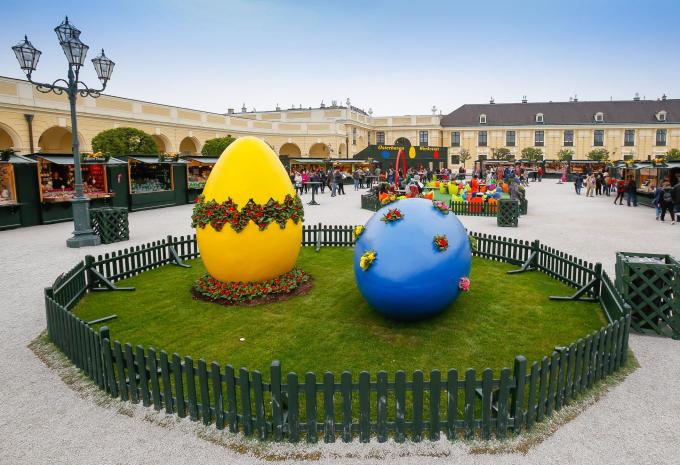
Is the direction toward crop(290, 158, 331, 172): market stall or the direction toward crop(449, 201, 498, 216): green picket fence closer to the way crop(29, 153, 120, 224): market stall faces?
the green picket fence

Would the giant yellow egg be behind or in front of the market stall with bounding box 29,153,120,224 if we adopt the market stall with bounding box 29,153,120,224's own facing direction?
in front

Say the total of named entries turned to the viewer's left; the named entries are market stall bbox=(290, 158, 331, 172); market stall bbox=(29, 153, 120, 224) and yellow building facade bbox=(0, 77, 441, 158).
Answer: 0

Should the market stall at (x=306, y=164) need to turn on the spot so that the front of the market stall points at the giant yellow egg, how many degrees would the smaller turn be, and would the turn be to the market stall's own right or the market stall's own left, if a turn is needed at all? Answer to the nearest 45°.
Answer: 0° — it already faces it

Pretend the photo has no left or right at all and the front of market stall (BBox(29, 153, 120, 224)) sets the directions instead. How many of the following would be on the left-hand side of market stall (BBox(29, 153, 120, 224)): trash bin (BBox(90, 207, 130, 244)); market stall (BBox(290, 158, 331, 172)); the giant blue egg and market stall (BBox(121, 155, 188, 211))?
2

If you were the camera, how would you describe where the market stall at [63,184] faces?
facing the viewer and to the right of the viewer

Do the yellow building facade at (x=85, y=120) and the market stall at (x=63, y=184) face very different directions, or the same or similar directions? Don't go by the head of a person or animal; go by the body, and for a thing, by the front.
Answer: same or similar directions

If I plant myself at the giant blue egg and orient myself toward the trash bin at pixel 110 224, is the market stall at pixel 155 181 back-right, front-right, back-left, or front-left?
front-right

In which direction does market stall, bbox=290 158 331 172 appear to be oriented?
toward the camera

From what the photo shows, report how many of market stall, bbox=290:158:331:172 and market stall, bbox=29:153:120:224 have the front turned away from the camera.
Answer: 0

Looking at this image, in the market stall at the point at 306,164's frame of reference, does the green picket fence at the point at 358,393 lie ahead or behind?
ahead

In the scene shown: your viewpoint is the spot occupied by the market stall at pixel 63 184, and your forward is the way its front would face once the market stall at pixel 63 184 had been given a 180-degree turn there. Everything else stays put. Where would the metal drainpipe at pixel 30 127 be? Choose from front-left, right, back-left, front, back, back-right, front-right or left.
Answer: front-right

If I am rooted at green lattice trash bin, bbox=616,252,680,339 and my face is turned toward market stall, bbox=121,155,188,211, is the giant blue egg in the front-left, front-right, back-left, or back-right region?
front-left

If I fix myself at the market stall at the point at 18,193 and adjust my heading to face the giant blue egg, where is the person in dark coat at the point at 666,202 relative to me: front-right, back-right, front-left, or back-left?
front-left

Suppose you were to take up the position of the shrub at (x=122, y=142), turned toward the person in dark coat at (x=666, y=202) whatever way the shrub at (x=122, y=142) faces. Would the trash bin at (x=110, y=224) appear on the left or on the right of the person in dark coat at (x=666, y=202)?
right

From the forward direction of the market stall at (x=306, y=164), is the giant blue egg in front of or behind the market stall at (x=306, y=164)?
in front

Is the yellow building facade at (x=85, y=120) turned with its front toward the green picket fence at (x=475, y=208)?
yes

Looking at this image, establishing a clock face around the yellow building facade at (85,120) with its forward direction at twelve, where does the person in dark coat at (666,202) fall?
The person in dark coat is roughly at 12 o'clock from the yellow building facade.
